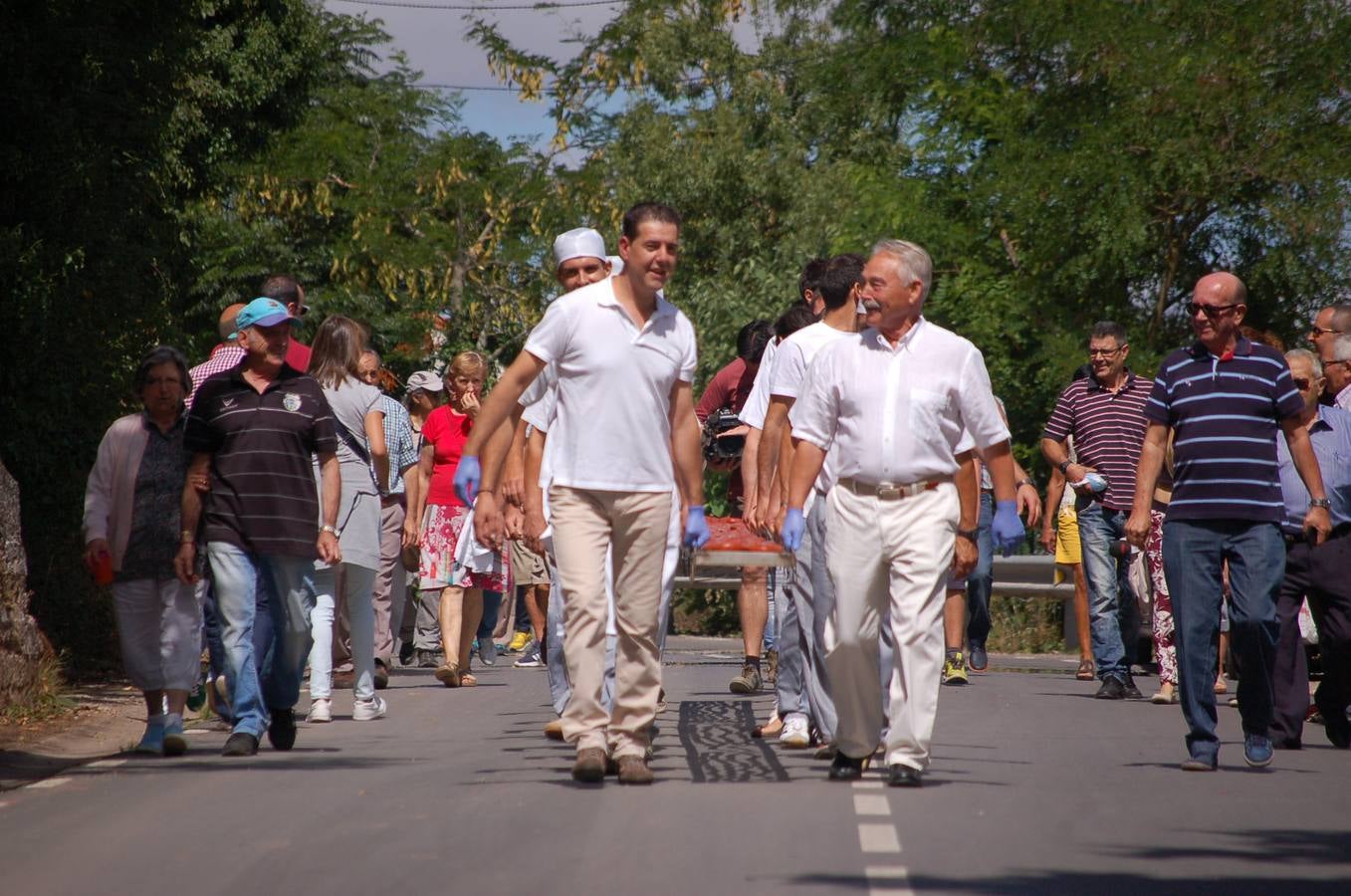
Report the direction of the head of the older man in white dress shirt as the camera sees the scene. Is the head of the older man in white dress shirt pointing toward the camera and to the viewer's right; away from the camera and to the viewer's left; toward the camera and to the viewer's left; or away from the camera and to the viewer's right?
toward the camera and to the viewer's left

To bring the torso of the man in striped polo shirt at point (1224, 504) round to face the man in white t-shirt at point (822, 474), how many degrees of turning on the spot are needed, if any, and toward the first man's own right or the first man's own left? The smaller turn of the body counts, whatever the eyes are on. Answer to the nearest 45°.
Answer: approximately 90° to the first man's own right

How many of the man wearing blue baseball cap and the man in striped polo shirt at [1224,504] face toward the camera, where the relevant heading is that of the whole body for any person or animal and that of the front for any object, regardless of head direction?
2

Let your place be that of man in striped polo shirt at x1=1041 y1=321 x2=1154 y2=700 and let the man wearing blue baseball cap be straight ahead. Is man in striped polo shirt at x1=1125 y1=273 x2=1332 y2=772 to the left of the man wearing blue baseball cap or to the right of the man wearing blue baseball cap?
left

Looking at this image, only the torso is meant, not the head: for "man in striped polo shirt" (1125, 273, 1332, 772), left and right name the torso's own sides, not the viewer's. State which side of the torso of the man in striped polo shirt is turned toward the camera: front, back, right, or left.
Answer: front

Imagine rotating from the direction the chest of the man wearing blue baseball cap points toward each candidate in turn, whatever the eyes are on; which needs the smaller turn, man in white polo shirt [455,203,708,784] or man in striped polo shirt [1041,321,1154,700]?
the man in white polo shirt

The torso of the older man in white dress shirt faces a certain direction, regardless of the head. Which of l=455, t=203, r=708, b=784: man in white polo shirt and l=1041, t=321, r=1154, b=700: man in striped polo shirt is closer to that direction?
the man in white polo shirt

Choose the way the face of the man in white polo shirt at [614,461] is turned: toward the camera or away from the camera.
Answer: toward the camera

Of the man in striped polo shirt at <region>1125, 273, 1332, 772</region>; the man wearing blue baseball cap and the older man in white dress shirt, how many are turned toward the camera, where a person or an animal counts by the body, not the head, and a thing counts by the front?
3

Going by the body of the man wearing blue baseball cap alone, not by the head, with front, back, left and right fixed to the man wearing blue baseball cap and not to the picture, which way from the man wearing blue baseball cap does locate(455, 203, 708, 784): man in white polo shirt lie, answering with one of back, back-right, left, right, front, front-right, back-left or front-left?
front-left
